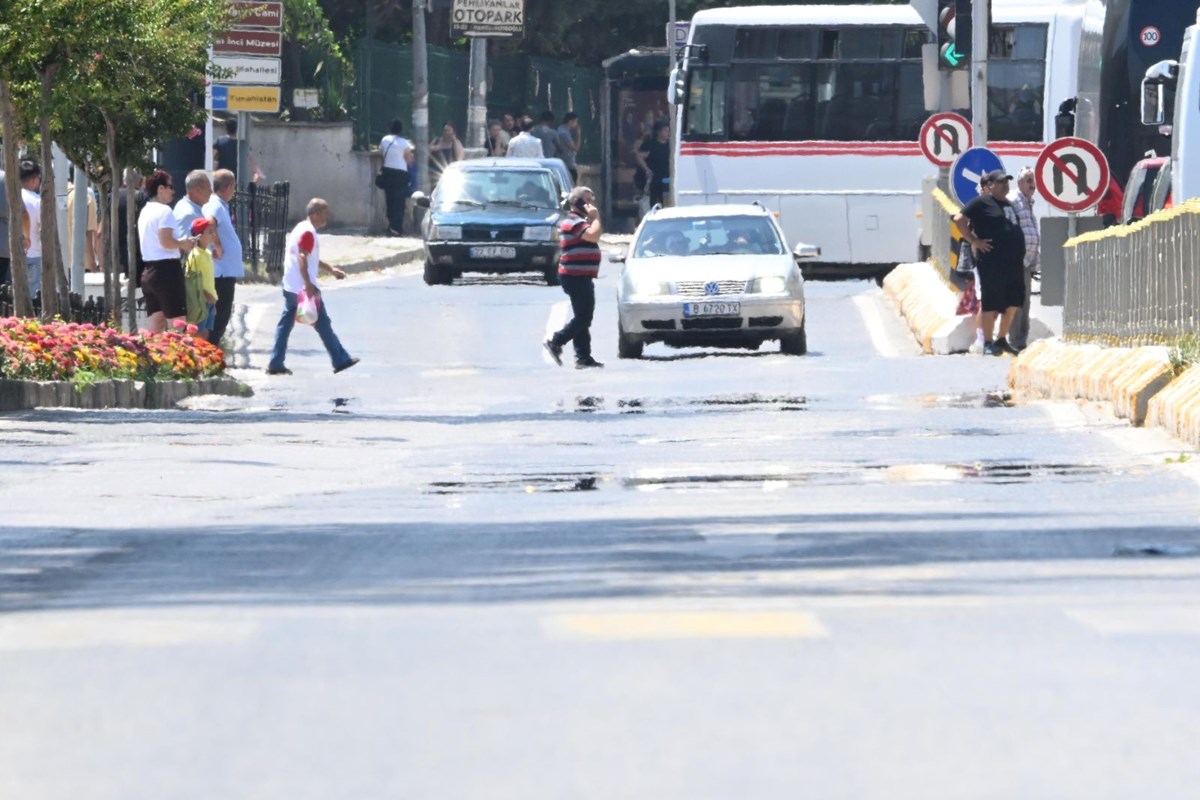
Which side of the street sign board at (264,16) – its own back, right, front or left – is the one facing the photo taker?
front

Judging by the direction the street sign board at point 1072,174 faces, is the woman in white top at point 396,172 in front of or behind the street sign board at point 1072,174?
behind

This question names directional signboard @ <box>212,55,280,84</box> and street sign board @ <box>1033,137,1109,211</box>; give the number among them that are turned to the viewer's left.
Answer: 0

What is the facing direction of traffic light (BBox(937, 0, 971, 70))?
toward the camera

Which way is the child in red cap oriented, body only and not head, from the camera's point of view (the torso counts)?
to the viewer's right

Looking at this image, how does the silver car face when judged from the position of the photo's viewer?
facing the viewer

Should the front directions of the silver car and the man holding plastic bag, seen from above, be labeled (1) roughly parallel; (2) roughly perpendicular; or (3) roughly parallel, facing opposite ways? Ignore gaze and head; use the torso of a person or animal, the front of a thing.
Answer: roughly perpendicular

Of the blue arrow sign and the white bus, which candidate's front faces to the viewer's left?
the white bus

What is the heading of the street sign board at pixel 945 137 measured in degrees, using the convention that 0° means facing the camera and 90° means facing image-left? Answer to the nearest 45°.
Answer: approximately 0°

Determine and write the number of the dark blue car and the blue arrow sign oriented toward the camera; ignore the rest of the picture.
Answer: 2

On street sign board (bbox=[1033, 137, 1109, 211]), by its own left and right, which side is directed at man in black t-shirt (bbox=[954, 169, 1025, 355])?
right

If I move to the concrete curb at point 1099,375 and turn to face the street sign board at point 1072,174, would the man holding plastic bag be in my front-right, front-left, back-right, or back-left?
front-left

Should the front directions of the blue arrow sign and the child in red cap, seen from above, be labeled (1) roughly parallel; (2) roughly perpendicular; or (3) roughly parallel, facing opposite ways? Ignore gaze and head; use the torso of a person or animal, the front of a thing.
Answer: roughly perpendicular

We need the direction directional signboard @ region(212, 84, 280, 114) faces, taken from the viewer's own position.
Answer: facing the viewer

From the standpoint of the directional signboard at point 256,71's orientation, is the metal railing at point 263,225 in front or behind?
behind
